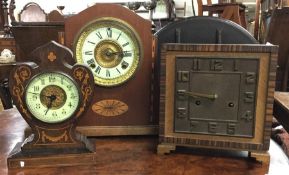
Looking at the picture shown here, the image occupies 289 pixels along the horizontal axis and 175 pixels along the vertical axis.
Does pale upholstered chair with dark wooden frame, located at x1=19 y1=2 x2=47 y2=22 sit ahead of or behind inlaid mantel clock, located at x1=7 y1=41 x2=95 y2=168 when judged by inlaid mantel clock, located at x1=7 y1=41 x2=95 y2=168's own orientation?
behind

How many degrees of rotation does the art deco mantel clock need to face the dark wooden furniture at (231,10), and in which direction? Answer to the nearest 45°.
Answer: approximately 180°

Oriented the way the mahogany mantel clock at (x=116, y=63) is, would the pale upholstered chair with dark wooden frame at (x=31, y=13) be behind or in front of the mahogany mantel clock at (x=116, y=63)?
behind

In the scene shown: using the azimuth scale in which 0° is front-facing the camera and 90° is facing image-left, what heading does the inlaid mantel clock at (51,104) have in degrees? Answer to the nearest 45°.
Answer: approximately 0°

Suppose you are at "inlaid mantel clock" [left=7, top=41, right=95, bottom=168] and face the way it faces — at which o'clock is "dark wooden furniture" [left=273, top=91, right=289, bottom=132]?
The dark wooden furniture is roughly at 9 o'clock from the inlaid mantel clock.

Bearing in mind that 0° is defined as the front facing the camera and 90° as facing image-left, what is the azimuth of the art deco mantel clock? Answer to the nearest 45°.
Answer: approximately 0°

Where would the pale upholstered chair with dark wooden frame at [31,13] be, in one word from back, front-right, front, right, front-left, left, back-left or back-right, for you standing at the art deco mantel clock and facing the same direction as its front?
back-right

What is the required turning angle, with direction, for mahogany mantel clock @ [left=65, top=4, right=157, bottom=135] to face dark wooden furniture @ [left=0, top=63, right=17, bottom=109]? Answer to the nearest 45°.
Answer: approximately 135° to its right

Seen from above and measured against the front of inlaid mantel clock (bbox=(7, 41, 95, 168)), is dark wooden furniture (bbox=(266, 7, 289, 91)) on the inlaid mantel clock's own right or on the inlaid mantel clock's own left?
on the inlaid mantel clock's own left
